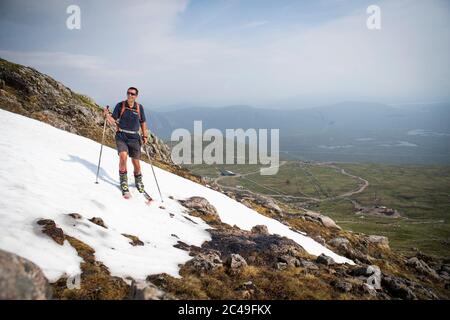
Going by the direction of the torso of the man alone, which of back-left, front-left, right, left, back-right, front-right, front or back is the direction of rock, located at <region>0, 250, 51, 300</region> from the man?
front

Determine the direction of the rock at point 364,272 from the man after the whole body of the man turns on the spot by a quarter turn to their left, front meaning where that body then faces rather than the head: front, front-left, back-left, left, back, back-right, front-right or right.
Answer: front-right

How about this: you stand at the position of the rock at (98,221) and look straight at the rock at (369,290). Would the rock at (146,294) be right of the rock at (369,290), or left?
right

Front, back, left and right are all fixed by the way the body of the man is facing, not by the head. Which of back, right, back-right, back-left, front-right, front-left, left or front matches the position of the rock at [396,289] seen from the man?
front-left

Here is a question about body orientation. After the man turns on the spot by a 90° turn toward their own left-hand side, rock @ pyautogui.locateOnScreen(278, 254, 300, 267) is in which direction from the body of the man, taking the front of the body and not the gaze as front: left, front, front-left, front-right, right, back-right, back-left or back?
front-right

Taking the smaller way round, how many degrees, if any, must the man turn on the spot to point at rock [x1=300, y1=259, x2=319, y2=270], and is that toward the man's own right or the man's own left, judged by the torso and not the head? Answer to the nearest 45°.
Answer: approximately 45° to the man's own left

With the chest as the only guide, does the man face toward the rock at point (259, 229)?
no

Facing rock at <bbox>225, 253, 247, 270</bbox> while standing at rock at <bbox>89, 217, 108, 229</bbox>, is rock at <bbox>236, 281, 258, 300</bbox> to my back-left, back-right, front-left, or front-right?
front-right

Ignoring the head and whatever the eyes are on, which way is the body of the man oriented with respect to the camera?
toward the camera

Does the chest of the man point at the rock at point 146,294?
yes

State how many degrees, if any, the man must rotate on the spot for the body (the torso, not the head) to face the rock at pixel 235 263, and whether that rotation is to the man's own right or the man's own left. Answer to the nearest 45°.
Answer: approximately 45° to the man's own left

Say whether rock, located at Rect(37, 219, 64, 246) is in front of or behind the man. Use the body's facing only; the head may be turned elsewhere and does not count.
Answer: in front

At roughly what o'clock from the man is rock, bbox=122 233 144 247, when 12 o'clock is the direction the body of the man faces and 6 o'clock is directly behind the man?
The rock is roughly at 12 o'clock from the man.

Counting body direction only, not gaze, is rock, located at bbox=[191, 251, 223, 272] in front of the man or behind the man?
in front
